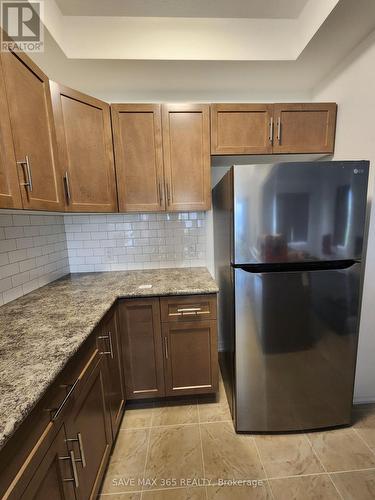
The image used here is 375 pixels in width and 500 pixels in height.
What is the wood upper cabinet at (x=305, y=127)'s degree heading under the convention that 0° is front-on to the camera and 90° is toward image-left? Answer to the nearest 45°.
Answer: approximately 0°

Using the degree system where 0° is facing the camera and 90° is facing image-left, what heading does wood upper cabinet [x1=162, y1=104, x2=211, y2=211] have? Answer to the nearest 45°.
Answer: approximately 0°

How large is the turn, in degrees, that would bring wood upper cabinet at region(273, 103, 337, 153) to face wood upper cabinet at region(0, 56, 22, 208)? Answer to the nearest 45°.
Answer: approximately 45° to its right
